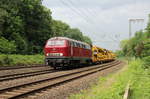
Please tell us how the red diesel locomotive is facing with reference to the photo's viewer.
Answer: facing the viewer and to the left of the viewer
